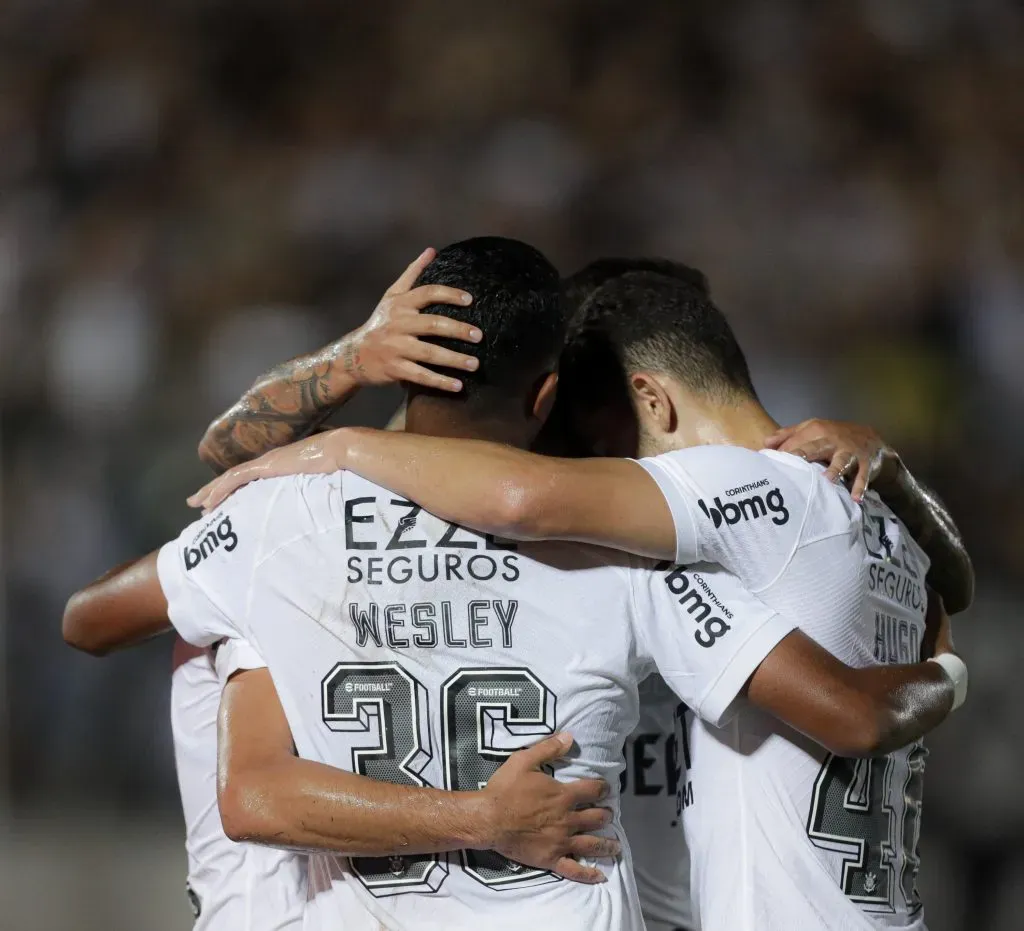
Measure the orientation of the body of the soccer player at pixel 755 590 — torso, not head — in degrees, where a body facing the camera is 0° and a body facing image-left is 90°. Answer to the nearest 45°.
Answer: approximately 135°
